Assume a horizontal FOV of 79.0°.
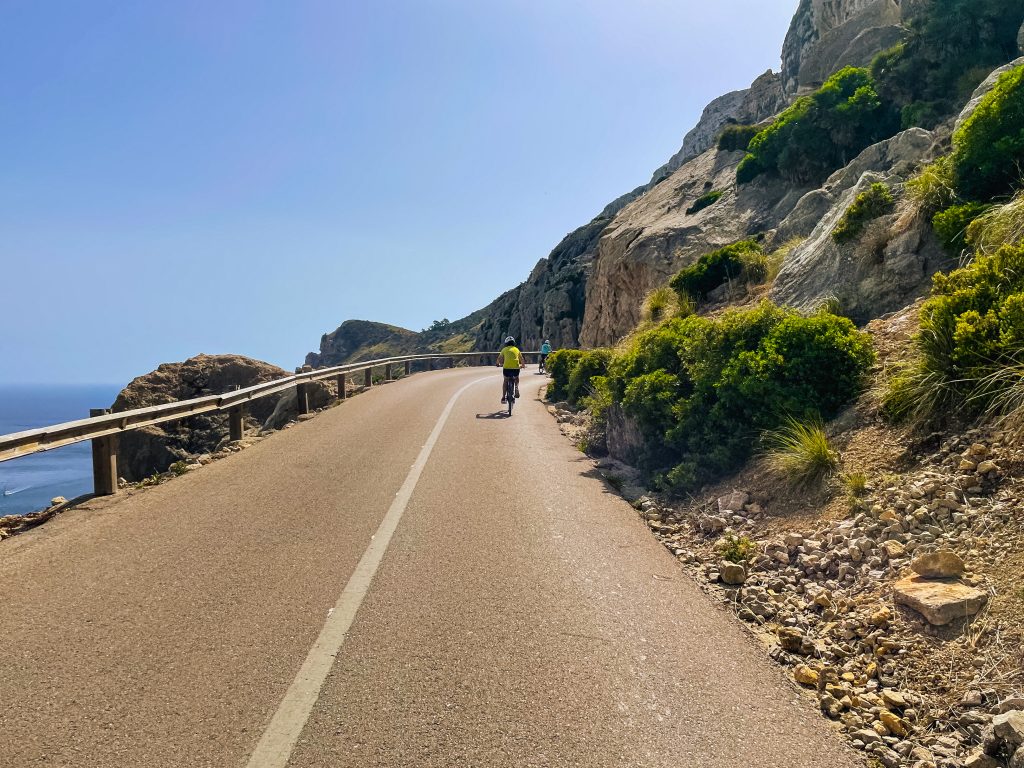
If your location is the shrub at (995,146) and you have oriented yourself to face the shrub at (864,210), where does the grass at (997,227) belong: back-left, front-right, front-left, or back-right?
back-left

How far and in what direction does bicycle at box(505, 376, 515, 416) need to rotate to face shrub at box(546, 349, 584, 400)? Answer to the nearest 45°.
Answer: approximately 45° to its right

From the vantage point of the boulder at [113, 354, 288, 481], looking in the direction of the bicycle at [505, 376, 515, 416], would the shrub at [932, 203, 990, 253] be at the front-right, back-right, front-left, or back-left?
front-right

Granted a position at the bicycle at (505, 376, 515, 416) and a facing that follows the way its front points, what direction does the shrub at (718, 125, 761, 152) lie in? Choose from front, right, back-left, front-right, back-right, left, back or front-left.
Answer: front-right

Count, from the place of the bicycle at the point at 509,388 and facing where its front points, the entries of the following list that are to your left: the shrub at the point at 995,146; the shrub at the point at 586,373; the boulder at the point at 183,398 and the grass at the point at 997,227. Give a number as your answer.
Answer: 1

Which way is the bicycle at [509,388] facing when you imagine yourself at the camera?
facing away from the viewer

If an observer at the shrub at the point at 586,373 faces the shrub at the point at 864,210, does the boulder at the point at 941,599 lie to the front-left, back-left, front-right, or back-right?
front-right

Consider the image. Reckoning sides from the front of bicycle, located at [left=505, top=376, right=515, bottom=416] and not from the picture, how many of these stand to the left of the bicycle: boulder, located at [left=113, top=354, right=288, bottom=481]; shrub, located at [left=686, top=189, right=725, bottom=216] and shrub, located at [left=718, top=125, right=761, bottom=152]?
1

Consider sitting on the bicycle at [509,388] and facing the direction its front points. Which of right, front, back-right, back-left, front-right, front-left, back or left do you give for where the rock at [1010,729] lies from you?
back

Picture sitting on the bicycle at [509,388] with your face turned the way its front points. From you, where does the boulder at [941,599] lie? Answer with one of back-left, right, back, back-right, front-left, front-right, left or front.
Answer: back

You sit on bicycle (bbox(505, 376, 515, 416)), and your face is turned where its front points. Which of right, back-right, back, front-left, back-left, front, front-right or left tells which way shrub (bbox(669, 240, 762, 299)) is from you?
right

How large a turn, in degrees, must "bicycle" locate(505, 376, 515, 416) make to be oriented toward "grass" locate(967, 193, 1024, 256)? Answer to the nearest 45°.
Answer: approximately 135° to its right

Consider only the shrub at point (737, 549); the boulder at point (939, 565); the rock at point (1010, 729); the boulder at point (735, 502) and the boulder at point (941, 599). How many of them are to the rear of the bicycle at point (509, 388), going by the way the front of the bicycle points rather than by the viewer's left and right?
5

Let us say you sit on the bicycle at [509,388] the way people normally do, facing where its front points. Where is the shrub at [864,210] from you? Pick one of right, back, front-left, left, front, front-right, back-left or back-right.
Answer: back-right

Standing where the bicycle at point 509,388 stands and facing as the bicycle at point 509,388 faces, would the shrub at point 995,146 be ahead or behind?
behind

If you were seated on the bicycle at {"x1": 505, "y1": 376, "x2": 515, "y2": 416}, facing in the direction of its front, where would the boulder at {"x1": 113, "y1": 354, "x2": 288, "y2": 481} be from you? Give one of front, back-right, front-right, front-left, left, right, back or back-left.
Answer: left

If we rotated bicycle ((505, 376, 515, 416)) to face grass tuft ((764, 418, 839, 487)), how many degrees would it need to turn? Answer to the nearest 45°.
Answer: approximately 180°
